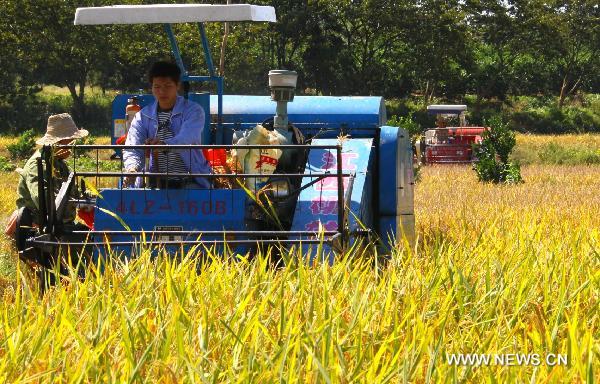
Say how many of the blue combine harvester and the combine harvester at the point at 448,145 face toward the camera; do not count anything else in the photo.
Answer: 2

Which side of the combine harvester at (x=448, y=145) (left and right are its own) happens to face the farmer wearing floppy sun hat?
front

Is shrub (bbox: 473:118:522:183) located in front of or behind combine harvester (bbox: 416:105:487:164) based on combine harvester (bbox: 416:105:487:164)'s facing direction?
in front

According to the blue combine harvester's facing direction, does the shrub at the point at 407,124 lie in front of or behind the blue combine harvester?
behind

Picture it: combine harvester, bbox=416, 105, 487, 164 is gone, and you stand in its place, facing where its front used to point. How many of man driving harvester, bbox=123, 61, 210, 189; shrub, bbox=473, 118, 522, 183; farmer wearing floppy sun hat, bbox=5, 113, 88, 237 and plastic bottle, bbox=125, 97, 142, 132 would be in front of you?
4

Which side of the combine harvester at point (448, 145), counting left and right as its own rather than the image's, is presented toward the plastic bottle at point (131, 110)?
front

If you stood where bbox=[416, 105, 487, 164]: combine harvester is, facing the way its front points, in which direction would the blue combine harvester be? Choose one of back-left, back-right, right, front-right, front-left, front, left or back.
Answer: front

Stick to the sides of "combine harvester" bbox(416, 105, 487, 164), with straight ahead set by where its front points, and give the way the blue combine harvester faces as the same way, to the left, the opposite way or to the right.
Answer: the same way

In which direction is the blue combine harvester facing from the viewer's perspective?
toward the camera

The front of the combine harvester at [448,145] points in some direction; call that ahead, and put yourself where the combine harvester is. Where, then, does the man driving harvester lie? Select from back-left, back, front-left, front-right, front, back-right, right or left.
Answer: front

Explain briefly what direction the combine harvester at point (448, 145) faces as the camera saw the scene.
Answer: facing the viewer
